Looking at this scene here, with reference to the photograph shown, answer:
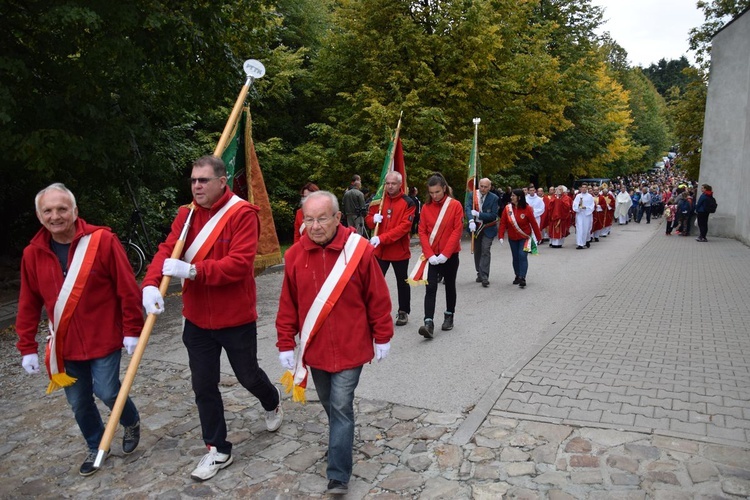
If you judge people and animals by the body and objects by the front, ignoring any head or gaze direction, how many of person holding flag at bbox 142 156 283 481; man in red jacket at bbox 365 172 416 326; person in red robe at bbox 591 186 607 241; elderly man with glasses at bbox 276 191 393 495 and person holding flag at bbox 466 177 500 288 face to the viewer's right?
0

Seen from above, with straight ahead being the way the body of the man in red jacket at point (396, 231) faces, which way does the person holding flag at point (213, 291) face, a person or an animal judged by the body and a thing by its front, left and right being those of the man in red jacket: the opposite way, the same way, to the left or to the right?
the same way

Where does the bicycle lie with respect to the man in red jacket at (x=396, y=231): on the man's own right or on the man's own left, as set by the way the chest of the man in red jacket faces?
on the man's own right

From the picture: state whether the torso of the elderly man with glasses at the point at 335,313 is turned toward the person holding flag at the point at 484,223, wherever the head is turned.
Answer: no

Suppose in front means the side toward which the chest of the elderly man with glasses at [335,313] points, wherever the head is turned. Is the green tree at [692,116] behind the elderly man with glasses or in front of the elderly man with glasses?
behind

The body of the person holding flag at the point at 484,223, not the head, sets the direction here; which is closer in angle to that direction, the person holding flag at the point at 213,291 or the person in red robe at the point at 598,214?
the person holding flag

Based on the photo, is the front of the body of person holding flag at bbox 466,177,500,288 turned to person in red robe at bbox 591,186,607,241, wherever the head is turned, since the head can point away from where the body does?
no

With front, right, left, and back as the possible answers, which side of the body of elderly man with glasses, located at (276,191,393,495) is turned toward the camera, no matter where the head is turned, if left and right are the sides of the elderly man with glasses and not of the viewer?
front

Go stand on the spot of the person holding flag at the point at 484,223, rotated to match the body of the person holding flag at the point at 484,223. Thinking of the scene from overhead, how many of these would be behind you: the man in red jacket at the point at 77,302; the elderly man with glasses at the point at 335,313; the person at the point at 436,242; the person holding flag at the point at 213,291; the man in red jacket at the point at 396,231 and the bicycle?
0

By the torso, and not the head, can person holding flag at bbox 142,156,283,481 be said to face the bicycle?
no

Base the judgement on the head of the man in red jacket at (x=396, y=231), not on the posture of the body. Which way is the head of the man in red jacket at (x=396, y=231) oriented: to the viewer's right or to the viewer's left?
to the viewer's left

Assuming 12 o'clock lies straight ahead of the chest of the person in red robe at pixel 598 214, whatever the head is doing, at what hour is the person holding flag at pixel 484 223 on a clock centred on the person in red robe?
The person holding flag is roughly at 11 o'clock from the person in red robe.

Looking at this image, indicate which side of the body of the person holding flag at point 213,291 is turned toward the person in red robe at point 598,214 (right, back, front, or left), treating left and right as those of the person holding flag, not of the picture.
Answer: back

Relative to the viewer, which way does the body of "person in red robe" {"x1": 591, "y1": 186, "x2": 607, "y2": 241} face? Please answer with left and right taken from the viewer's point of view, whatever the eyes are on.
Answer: facing the viewer and to the left of the viewer

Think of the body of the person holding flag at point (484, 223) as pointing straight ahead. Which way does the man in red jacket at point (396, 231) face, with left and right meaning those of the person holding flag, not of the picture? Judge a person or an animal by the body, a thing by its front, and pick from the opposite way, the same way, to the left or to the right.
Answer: the same way

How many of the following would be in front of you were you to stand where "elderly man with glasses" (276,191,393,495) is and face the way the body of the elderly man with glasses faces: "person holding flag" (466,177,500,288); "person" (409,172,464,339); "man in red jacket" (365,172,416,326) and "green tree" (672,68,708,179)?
0

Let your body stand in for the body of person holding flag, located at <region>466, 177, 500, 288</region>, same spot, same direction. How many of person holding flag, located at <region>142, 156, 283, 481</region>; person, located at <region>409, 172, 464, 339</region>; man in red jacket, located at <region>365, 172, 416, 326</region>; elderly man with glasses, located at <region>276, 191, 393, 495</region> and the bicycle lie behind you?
0

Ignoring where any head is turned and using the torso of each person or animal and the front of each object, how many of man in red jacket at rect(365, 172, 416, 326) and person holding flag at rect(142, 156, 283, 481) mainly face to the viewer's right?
0

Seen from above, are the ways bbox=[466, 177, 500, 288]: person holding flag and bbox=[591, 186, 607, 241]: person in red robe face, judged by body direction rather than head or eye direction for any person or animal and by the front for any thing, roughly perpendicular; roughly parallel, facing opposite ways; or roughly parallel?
roughly parallel
